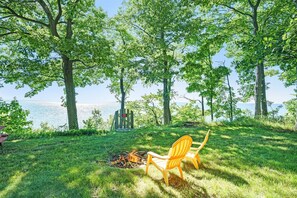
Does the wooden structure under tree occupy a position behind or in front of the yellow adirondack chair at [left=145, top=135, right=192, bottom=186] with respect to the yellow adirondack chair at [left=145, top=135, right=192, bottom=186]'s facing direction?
in front

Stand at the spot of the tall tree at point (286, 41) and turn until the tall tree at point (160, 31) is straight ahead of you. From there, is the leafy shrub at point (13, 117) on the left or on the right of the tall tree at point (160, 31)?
left

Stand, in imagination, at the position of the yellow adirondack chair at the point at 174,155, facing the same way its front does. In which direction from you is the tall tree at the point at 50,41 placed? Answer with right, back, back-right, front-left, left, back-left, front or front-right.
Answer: front

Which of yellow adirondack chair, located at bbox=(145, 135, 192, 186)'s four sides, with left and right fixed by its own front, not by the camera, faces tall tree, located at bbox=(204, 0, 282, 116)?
right

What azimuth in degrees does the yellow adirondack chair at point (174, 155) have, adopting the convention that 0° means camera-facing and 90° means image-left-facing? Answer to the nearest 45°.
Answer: approximately 135°

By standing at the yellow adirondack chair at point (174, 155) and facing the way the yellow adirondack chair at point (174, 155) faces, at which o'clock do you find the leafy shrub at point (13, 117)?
The leafy shrub is roughly at 12 o'clock from the yellow adirondack chair.

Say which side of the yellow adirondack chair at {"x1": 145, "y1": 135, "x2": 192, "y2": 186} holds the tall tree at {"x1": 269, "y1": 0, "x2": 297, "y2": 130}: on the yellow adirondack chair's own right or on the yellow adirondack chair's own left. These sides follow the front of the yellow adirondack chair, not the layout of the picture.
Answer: on the yellow adirondack chair's own right

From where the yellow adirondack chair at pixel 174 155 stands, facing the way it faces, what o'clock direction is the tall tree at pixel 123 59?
The tall tree is roughly at 1 o'clock from the yellow adirondack chair.

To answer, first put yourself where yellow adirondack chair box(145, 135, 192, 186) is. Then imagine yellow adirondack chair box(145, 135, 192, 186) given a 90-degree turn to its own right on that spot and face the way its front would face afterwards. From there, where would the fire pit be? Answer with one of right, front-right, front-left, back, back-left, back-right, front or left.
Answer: left

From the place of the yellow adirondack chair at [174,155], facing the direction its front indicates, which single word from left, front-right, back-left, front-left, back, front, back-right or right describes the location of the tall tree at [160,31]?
front-right

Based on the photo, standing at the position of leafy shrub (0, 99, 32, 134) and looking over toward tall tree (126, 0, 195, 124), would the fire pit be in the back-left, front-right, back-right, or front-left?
front-right
